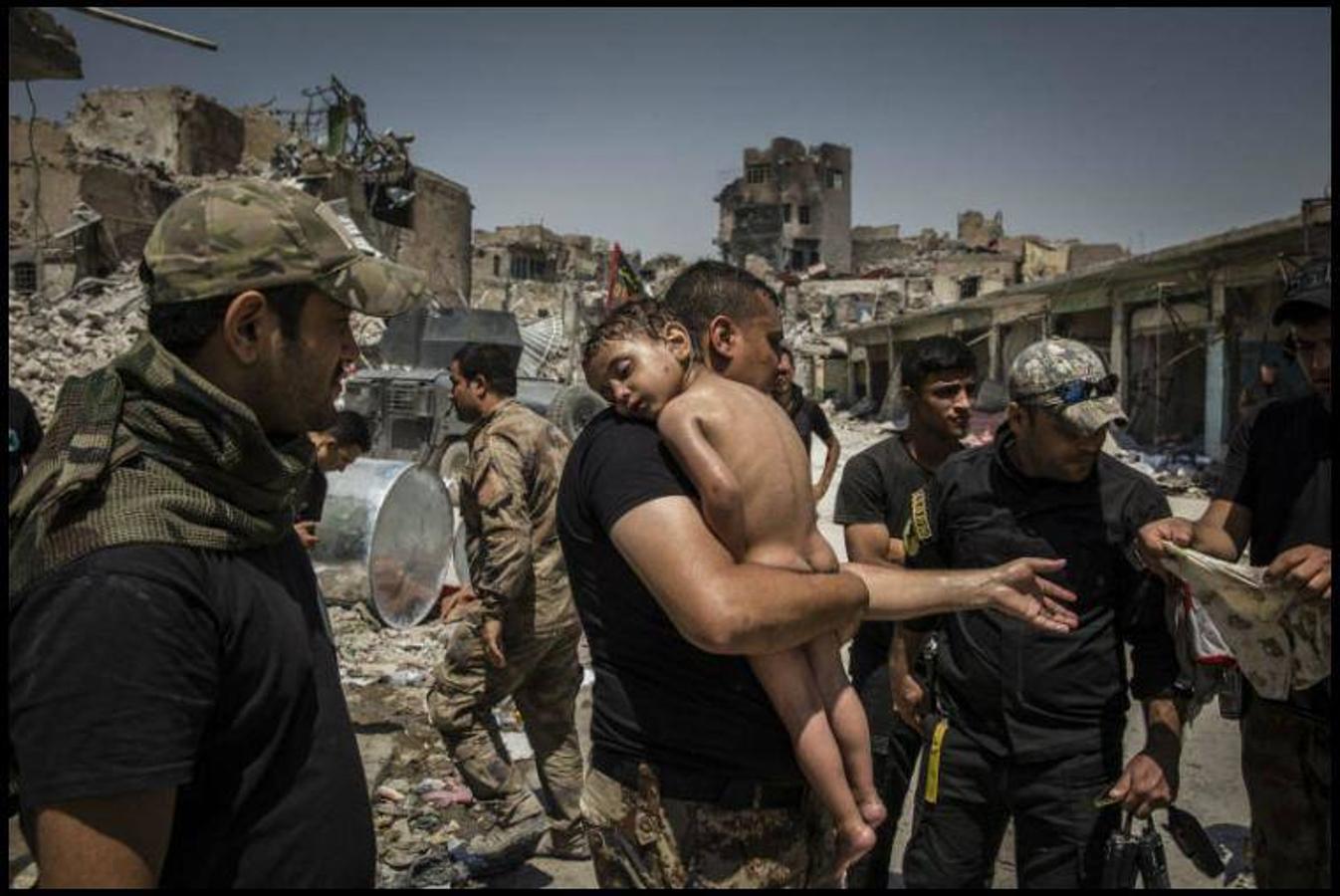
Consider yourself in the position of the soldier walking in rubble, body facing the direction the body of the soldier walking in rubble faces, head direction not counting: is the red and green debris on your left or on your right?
on your right

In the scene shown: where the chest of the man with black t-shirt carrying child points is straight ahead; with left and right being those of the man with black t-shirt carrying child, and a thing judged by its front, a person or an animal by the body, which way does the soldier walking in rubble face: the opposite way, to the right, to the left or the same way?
the opposite way

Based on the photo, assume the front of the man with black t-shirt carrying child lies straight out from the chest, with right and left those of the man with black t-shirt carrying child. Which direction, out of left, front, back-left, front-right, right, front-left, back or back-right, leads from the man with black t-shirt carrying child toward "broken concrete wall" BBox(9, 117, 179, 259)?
back-left

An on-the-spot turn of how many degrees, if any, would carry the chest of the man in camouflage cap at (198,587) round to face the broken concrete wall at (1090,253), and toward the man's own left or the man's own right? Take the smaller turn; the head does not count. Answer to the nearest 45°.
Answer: approximately 45° to the man's own left

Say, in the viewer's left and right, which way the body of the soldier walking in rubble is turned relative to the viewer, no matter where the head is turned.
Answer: facing to the left of the viewer

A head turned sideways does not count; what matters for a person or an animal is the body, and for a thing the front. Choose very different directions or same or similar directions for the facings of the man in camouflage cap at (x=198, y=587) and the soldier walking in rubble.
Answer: very different directions

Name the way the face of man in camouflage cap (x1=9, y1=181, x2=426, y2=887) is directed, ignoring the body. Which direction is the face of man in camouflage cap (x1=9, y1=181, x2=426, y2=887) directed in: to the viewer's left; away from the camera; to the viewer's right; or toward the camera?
to the viewer's right

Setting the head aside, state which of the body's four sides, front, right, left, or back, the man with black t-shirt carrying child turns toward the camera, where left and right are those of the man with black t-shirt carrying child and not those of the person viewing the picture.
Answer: right

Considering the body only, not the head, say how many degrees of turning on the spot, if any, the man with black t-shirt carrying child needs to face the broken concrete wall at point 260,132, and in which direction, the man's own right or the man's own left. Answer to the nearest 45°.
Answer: approximately 135° to the man's own left

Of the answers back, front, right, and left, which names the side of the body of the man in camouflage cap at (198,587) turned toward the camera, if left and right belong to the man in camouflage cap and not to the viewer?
right

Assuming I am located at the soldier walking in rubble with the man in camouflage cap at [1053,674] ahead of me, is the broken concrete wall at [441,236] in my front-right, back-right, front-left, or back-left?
back-left

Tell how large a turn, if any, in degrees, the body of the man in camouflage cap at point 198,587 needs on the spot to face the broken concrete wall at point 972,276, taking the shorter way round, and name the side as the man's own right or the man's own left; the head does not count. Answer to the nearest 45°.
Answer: approximately 45° to the man's own left
